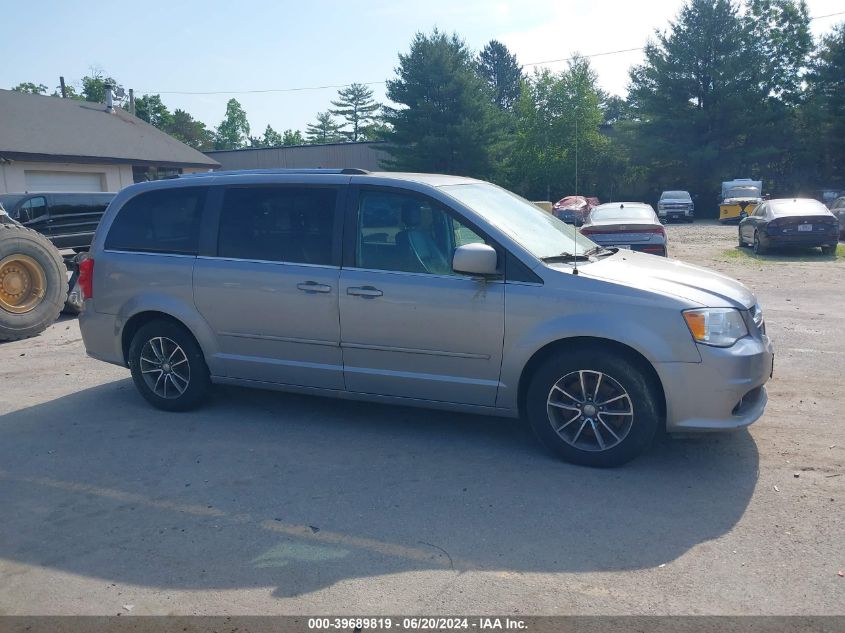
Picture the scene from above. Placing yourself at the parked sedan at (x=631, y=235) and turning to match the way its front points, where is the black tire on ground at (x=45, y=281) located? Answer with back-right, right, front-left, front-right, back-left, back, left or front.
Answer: back-left

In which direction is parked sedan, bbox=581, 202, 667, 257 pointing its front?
away from the camera

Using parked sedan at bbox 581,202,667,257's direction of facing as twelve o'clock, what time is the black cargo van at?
The black cargo van is roughly at 9 o'clock from the parked sedan.

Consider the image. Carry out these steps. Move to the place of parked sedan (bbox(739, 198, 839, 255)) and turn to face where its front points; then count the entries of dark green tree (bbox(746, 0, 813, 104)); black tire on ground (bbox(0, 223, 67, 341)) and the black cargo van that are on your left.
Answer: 2

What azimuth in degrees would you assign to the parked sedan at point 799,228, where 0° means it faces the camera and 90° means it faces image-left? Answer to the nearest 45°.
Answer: approximately 135°

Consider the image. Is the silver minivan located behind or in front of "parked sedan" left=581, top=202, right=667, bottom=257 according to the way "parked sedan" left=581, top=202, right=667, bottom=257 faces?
behind

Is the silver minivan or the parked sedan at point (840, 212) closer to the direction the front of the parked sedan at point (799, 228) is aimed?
the parked sedan

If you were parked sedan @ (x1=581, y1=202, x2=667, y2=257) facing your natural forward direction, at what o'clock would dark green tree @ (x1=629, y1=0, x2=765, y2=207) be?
The dark green tree is roughly at 12 o'clock from the parked sedan.
